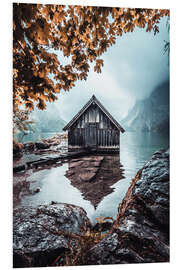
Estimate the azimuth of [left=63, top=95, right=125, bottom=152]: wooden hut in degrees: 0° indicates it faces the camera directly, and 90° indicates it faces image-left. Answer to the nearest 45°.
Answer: approximately 0°

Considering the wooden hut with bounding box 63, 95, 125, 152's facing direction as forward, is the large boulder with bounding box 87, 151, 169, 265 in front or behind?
in front

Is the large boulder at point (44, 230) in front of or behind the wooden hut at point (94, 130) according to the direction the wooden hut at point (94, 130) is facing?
in front
